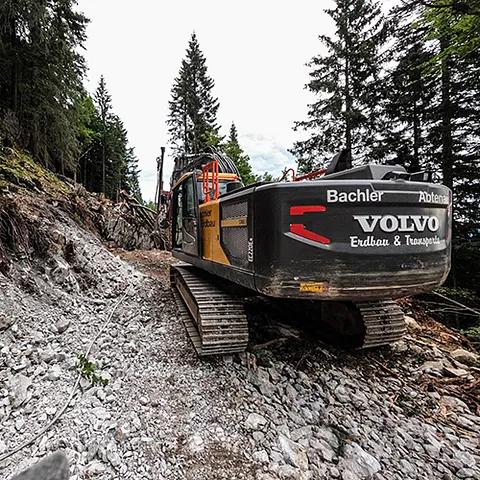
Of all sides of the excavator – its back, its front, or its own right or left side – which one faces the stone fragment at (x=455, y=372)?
back

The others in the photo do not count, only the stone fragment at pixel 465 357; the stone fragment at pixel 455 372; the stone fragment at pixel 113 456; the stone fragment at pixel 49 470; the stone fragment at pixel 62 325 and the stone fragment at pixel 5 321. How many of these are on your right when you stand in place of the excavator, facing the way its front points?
2

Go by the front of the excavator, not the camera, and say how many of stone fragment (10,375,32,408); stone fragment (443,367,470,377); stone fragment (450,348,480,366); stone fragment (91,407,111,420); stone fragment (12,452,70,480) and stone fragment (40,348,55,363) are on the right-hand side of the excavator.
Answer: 2

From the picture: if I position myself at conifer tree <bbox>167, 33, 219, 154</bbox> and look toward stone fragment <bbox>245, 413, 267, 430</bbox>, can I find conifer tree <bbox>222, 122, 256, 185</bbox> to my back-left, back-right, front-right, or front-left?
back-left

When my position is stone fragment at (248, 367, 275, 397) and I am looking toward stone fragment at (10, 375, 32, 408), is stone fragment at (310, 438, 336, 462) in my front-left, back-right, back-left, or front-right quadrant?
back-left

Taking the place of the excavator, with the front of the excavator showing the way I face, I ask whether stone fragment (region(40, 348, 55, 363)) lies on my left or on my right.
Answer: on my left

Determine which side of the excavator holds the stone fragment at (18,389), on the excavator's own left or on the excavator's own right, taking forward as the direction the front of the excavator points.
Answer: on the excavator's own left

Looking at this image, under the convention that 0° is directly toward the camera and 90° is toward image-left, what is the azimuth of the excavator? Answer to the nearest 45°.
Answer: approximately 135°

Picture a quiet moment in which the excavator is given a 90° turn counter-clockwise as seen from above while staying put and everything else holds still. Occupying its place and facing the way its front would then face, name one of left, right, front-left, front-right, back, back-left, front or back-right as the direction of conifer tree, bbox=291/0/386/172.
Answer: back-right

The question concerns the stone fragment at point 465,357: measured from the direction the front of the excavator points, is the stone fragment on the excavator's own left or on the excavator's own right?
on the excavator's own right

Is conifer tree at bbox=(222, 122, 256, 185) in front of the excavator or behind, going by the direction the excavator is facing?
in front

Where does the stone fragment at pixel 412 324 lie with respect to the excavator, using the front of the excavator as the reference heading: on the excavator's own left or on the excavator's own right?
on the excavator's own right

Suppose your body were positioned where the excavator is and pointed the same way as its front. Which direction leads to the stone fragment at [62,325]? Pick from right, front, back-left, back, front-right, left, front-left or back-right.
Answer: front-left

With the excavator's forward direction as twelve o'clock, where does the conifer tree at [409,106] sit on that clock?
The conifer tree is roughly at 2 o'clock from the excavator.
